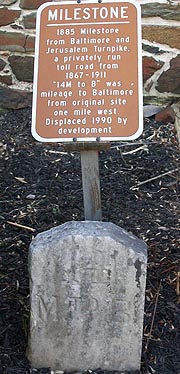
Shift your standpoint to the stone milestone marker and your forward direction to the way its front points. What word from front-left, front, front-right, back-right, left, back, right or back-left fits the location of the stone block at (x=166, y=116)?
back

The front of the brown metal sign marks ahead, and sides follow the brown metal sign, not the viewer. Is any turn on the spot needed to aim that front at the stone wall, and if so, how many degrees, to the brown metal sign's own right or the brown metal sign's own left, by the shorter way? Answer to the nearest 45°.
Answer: approximately 180°

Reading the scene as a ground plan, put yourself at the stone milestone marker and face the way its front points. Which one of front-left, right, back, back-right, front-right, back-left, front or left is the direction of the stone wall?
back

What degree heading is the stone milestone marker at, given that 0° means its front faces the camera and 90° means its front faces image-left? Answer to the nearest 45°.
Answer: approximately 0°

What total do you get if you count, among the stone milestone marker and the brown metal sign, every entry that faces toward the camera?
2
